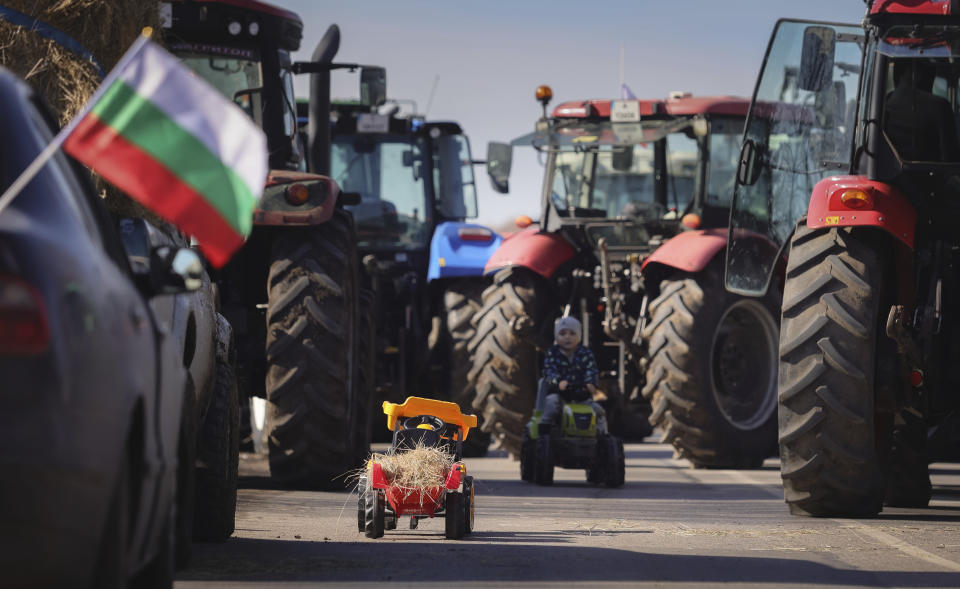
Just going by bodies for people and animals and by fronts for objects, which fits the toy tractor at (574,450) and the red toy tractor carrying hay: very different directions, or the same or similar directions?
very different directions

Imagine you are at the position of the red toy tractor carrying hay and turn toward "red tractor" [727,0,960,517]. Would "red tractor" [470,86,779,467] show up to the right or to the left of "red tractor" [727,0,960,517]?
left

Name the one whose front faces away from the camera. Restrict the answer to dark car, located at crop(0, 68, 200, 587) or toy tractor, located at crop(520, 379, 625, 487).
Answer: the dark car

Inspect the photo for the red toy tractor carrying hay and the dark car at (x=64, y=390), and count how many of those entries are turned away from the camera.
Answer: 2

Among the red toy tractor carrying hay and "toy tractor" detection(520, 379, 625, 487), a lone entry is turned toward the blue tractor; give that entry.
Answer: the red toy tractor carrying hay

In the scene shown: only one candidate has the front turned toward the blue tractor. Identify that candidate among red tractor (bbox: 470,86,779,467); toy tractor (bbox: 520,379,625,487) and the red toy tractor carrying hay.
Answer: the red toy tractor carrying hay

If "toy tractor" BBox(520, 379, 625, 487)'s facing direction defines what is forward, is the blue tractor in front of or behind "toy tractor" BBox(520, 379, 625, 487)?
behind

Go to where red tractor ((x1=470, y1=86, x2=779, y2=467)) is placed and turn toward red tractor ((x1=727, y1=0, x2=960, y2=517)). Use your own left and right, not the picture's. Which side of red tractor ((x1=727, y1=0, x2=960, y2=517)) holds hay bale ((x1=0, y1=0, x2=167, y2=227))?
right

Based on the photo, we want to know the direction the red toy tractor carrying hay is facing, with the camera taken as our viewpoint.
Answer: facing away from the viewer

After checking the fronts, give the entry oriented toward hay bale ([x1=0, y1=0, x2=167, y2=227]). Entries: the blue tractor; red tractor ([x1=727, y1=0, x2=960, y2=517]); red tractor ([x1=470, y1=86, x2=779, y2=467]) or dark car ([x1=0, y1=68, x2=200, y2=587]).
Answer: the dark car
